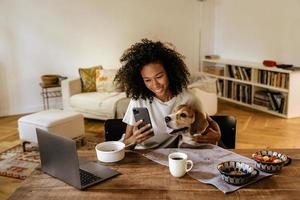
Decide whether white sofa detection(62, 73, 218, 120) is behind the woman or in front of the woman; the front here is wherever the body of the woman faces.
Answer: behind

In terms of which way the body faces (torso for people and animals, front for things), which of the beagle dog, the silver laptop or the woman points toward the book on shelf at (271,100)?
the silver laptop

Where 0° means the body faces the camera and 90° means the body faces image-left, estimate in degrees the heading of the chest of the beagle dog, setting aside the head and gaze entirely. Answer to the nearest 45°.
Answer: approximately 45°

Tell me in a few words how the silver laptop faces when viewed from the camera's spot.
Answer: facing away from the viewer and to the right of the viewer

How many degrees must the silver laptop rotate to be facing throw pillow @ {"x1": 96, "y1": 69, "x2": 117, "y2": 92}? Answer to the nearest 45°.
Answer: approximately 45° to its left

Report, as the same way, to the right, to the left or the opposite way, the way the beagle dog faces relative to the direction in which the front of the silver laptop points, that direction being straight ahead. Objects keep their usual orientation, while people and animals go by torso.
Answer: the opposite way

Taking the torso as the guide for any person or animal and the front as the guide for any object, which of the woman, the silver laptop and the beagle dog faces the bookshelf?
the silver laptop

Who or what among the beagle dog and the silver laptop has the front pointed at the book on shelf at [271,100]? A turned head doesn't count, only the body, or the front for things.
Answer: the silver laptop

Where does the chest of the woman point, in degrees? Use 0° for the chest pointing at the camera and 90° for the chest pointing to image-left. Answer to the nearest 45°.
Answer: approximately 0°

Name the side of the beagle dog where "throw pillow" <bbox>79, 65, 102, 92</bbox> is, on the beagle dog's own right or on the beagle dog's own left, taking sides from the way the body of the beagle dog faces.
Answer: on the beagle dog's own right

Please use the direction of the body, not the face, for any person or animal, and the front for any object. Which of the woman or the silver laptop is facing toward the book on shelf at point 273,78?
the silver laptop

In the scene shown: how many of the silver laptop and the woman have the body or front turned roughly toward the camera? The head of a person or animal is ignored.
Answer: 1

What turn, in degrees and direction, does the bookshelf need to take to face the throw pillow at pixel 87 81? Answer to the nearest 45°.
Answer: approximately 45° to its right

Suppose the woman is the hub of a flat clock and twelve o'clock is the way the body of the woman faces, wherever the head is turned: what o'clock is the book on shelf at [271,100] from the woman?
The book on shelf is roughly at 7 o'clock from the woman.
